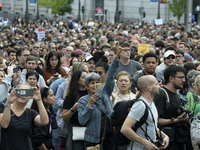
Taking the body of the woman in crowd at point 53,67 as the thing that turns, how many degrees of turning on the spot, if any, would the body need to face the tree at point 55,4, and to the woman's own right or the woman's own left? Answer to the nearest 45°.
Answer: approximately 180°

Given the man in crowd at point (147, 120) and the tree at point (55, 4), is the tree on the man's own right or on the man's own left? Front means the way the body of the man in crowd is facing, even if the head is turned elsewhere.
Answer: on the man's own left

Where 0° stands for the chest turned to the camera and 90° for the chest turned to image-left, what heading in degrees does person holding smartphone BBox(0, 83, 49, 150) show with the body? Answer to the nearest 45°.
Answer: approximately 0°

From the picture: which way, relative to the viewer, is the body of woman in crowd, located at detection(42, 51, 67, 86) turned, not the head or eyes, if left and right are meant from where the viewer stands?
facing the viewer

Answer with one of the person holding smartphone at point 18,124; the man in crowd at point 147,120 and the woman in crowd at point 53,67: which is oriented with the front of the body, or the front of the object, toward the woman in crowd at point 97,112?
the woman in crowd at point 53,67

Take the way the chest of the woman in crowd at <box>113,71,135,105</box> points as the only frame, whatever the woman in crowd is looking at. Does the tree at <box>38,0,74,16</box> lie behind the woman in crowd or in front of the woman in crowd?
behind

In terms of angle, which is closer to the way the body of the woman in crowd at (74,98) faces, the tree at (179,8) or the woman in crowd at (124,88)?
the woman in crowd
